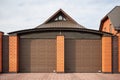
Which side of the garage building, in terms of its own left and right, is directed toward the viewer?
front
